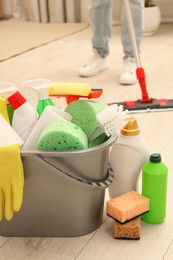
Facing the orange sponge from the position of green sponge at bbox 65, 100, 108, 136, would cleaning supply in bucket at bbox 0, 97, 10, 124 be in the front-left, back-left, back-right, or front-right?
back-right

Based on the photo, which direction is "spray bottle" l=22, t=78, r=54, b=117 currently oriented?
to the viewer's left
